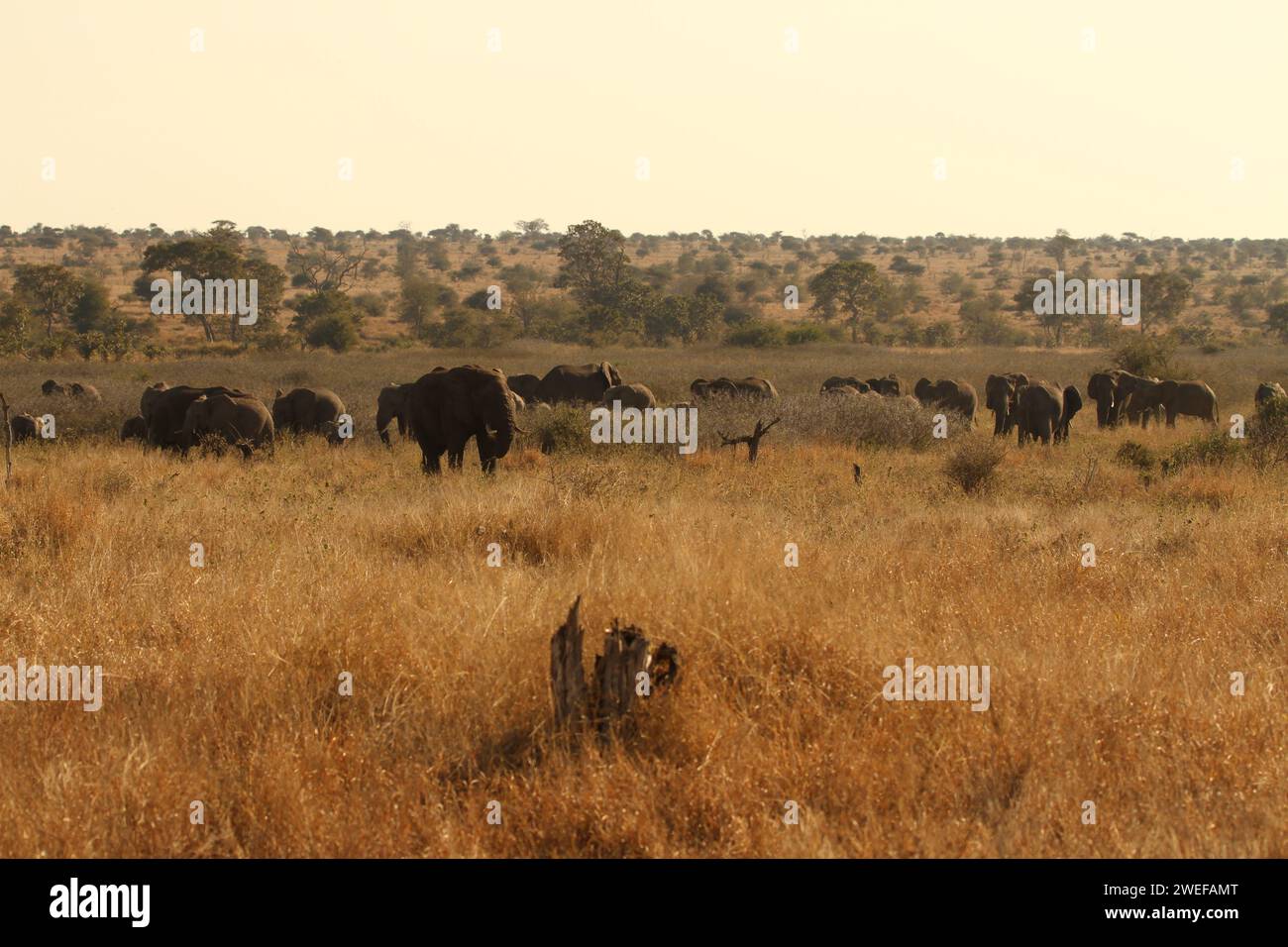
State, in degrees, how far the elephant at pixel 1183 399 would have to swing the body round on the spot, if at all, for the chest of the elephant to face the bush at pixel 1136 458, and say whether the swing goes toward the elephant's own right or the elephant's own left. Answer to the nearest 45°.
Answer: approximately 90° to the elephant's own left

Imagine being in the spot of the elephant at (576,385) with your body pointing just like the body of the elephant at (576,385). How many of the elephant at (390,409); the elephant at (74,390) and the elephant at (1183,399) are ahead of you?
1

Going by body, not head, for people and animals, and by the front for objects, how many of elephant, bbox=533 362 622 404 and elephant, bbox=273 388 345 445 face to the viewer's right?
2

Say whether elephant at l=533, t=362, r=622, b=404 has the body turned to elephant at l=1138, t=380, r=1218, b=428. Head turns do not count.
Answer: yes

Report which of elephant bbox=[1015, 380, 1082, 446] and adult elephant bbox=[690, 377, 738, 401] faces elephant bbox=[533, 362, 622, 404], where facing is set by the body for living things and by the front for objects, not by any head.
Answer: the adult elephant

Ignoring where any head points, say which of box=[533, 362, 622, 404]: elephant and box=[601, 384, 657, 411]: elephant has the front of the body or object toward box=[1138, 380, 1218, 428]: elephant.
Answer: box=[533, 362, 622, 404]: elephant

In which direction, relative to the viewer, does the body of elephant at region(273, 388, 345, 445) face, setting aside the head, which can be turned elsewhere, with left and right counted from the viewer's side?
facing to the right of the viewer

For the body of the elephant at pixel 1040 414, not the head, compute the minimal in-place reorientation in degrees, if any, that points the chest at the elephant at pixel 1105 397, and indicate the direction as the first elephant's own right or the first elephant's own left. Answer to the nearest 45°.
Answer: approximately 45° to the first elephant's own right

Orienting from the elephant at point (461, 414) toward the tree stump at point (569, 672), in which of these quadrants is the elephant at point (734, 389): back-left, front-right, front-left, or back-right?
back-left
